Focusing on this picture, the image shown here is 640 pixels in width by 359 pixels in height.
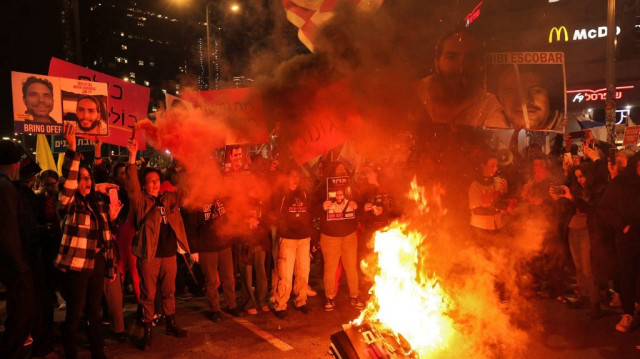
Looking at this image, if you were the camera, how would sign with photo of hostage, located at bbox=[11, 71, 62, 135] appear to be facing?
facing the viewer

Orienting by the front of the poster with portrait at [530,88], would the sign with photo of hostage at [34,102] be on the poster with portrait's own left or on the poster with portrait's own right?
on the poster with portrait's own right

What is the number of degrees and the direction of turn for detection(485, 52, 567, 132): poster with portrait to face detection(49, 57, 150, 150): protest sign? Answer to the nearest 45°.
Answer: approximately 45° to its right

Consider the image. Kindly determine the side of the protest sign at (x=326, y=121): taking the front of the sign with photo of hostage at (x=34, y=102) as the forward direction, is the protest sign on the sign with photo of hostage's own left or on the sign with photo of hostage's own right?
on the sign with photo of hostage's own left

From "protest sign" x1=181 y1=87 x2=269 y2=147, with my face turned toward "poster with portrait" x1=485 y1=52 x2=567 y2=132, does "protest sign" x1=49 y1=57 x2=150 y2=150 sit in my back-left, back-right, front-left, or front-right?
back-right

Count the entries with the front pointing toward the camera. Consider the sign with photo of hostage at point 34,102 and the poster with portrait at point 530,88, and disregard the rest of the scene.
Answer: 2

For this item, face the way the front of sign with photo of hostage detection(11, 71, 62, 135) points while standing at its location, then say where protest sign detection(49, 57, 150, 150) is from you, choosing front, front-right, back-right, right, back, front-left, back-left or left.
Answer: left

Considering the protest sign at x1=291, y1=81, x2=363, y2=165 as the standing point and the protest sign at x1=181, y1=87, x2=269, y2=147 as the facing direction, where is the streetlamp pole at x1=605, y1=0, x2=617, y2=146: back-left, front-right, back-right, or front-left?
back-right

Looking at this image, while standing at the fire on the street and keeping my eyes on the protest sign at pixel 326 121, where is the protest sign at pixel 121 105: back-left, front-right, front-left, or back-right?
front-left

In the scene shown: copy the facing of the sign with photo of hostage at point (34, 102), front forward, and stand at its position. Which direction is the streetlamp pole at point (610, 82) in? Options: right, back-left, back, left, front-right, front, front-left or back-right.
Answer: left

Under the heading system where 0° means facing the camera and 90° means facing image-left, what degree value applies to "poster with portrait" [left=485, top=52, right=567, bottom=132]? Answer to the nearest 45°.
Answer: approximately 0°

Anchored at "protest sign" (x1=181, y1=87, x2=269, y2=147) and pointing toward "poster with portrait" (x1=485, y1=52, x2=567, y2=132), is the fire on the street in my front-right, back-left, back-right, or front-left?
front-right
